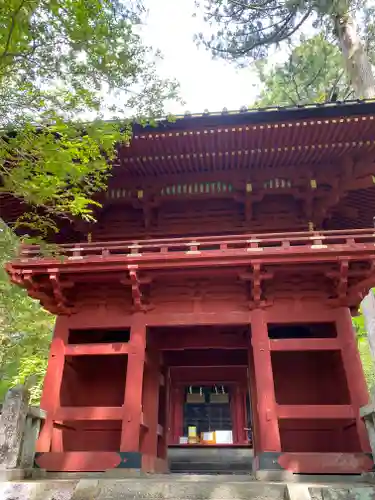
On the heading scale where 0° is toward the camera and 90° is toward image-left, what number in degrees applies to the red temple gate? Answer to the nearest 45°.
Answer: approximately 0°
